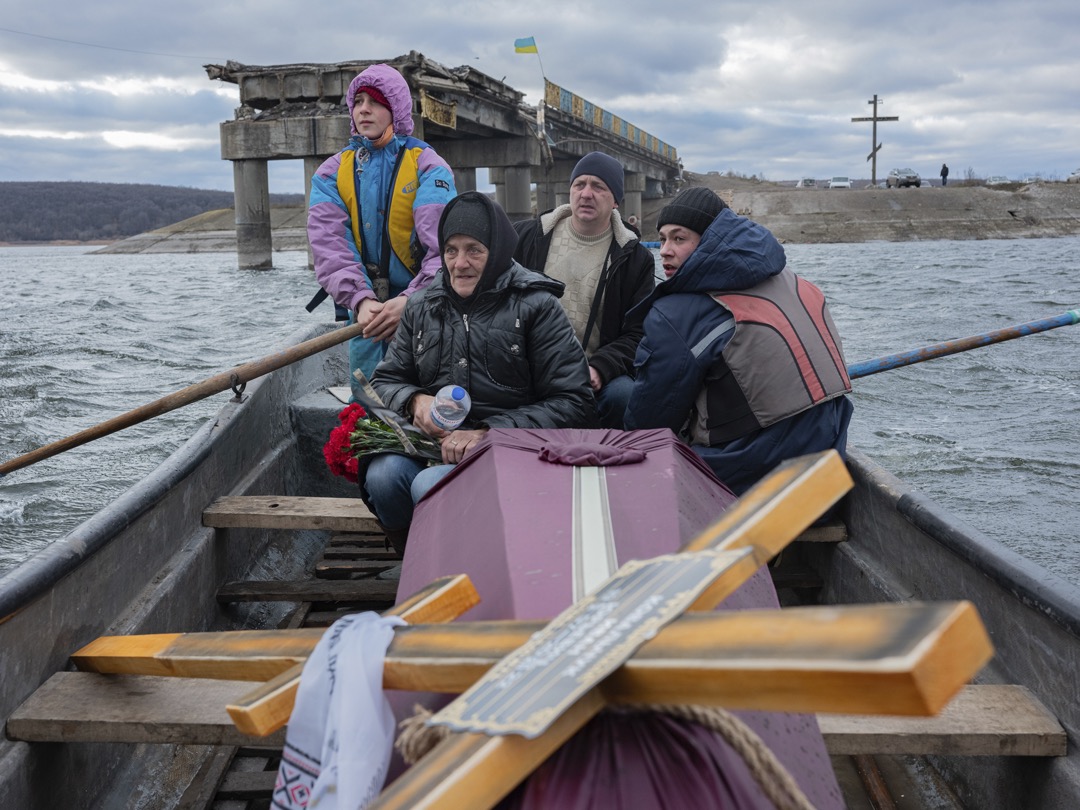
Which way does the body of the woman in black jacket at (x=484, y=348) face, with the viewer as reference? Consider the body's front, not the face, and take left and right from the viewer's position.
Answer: facing the viewer and to the left of the viewer

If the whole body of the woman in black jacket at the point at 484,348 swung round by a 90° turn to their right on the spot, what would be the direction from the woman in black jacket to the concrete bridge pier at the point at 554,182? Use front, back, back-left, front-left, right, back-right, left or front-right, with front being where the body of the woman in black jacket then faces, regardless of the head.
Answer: front-right

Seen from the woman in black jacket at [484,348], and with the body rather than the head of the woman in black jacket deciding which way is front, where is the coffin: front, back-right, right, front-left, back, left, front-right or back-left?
front-left

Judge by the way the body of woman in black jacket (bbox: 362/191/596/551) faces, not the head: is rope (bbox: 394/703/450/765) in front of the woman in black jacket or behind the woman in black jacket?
in front

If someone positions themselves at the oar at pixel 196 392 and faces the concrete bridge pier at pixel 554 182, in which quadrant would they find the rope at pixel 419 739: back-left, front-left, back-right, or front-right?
back-right
